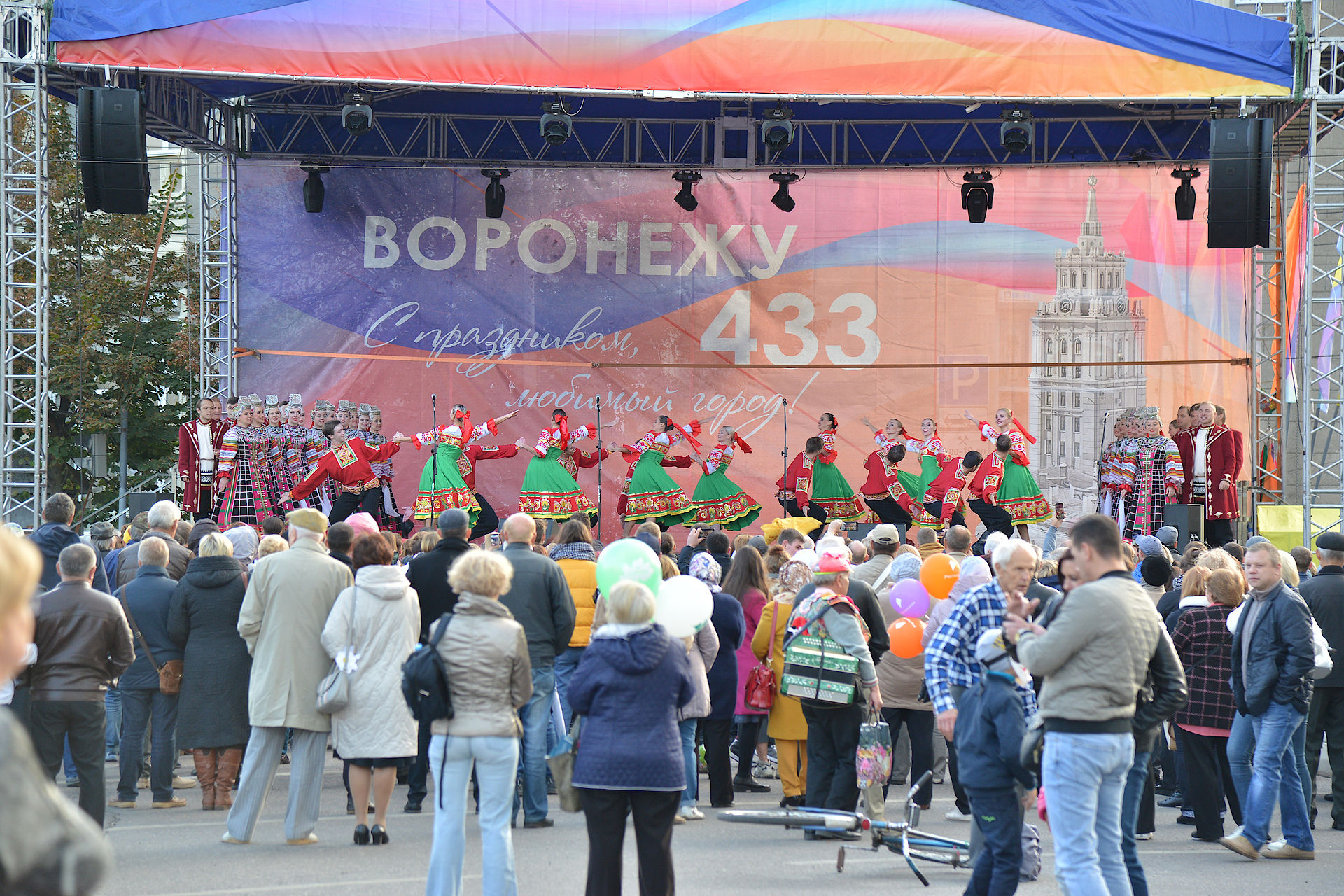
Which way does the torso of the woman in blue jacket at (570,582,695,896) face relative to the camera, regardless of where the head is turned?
away from the camera

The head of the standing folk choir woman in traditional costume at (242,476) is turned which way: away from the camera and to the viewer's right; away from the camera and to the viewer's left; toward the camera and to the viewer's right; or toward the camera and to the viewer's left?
toward the camera and to the viewer's right

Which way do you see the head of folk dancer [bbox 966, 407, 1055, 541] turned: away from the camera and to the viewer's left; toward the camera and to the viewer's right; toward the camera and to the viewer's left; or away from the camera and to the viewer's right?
toward the camera and to the viewer's left

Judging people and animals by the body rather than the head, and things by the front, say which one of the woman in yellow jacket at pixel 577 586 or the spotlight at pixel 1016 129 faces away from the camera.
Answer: the woman in yellow jacket

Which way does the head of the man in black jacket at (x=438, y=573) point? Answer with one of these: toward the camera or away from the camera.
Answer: away from the camera

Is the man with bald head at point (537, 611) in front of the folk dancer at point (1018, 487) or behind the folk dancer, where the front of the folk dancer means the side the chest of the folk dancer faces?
in front

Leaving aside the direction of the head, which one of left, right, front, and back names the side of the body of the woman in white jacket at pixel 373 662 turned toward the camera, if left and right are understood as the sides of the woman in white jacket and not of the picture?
back

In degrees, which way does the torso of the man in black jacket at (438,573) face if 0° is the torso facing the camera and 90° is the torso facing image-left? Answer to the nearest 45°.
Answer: approximately 180°

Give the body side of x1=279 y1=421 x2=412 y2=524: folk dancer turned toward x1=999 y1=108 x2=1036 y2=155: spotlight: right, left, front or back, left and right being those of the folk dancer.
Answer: left

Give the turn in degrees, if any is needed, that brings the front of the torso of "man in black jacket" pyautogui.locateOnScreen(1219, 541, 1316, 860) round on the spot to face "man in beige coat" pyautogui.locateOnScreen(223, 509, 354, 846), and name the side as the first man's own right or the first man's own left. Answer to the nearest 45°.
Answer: approximately 45° to the first man's own right
